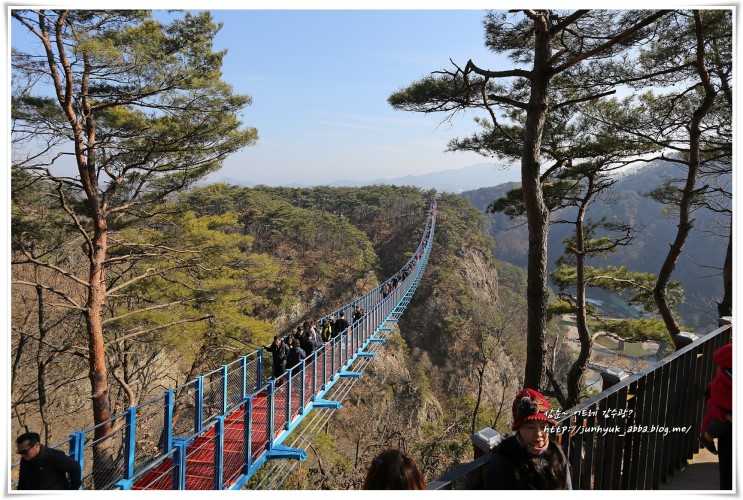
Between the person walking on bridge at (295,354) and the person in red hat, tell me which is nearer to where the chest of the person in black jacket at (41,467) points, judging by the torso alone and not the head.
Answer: the person in red hat
